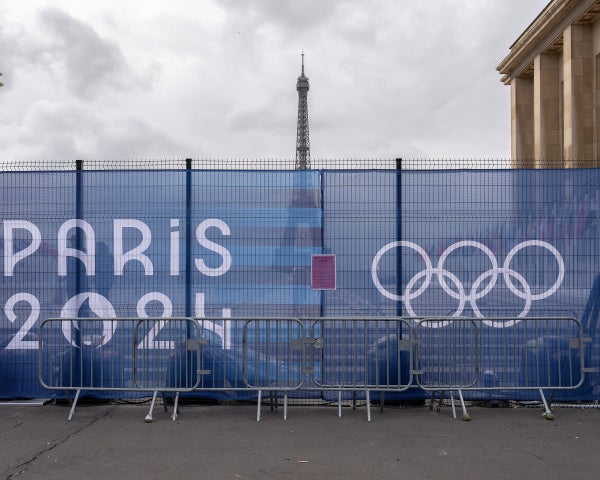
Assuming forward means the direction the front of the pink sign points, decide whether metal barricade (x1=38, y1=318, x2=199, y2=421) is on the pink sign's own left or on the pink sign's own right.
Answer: on the pink sign's own right

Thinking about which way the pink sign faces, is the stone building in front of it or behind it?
behind

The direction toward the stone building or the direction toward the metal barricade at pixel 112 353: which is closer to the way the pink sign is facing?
the metal barricade

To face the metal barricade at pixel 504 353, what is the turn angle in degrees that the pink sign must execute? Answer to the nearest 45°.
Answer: approximately 90° to its left

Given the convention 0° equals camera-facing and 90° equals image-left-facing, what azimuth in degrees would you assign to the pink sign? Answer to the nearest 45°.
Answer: approximately 0°
